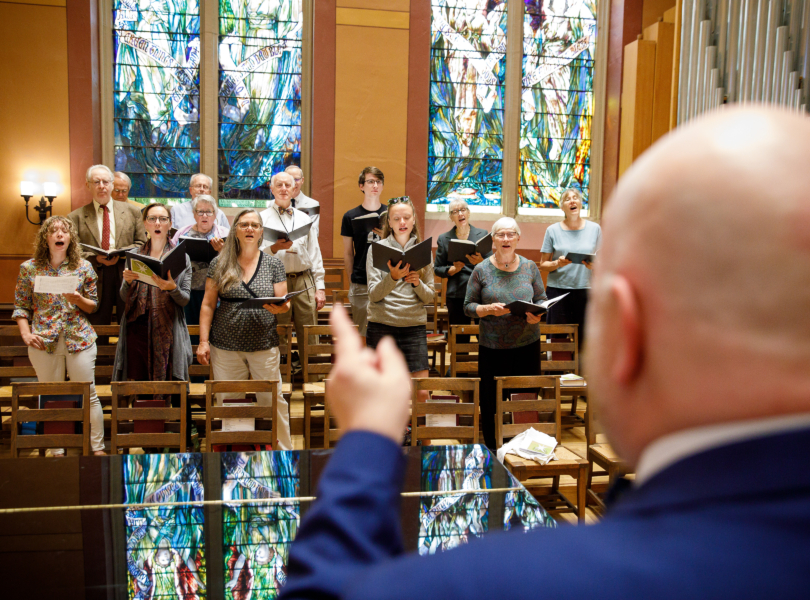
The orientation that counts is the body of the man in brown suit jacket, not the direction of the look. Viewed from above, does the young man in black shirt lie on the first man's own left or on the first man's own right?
on the first man's own left

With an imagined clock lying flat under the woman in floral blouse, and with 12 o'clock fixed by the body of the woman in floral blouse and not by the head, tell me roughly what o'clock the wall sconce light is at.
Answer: The wall sconce light is roughly at 6 o'clock from the woman in floral blouse.

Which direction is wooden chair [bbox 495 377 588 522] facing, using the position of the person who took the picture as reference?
facing the viewer

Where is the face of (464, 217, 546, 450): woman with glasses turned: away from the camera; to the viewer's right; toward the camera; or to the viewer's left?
toward the camera

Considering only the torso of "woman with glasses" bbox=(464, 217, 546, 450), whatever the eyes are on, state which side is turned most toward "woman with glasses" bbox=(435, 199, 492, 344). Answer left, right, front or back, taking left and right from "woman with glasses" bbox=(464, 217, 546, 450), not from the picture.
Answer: back

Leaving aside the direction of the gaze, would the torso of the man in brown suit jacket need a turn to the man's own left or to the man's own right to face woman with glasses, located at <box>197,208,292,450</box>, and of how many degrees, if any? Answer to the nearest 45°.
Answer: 0° — they already face them

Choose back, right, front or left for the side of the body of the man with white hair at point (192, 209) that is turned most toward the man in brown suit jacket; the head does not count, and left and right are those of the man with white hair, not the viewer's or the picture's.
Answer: right

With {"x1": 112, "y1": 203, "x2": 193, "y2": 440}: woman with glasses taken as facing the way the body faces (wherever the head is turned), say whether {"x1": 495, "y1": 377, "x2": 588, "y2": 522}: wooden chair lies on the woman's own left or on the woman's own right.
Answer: on the woman's own left

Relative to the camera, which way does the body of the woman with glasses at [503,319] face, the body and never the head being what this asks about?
toward the camera

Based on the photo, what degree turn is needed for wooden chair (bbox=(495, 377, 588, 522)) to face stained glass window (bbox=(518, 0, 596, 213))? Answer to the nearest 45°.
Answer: approximately 180°

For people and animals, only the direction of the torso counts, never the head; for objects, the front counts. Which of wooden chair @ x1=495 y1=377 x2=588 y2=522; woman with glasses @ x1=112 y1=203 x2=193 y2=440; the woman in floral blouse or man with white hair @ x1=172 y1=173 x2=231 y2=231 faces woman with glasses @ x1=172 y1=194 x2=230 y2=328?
the man with white hair

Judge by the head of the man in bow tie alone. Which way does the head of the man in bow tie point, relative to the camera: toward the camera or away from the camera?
toward the camera

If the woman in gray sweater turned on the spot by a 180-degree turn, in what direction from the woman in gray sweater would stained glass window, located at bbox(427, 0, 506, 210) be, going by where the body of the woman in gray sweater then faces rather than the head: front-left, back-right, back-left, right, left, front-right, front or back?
front

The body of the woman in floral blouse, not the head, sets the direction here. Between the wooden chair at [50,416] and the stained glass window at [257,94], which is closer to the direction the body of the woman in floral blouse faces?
the wooden chair

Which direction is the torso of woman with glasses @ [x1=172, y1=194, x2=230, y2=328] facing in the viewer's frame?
toward the camera
